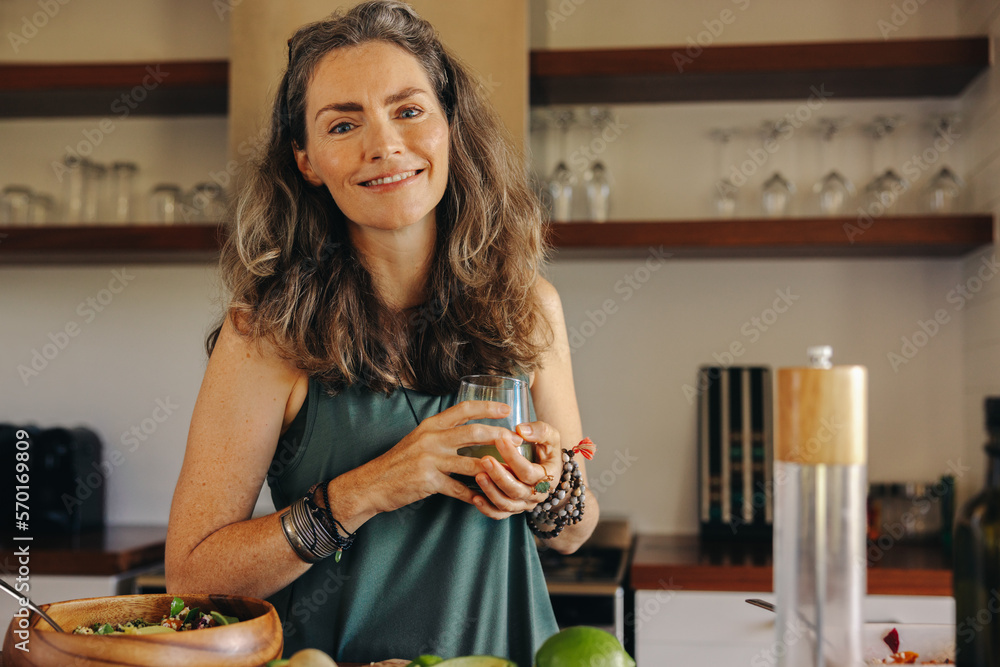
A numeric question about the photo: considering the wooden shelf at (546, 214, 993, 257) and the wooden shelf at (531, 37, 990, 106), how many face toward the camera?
2

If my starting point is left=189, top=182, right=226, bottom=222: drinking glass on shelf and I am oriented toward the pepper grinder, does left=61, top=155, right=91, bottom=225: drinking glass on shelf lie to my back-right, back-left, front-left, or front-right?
back-right

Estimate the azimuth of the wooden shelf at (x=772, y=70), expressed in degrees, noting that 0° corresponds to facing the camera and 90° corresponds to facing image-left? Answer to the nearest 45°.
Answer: approximately 0°

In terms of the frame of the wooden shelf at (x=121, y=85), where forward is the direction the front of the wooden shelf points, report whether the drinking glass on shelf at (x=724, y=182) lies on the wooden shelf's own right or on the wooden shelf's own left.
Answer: on the wooden shelf's own left

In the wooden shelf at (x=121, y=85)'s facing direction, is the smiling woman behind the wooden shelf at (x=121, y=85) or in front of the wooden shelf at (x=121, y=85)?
in front

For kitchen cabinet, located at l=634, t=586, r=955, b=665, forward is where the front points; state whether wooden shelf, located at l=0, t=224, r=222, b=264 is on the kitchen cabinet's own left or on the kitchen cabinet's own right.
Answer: on the kitchen cabinet's own right

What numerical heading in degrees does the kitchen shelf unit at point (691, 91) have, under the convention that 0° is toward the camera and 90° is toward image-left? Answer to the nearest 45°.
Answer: approximately 0°
